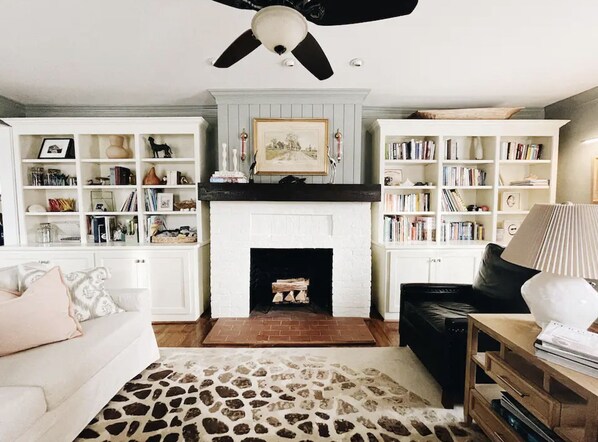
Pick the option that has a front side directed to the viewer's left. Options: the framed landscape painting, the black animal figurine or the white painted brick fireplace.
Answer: the black animal figurine

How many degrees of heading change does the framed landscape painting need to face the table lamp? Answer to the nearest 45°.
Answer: approximately 45° to its left

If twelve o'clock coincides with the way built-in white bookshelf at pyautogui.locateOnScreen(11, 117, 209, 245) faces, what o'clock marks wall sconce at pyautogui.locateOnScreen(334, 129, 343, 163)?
The wall sconce is roughly at 10 o'clock from the built-in white bookshelf.

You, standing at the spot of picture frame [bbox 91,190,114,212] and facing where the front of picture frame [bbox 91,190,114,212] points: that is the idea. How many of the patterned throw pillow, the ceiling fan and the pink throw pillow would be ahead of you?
3

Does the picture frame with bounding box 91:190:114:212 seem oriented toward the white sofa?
yes

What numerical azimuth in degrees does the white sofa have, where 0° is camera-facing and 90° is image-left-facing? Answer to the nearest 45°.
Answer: approximately 315°

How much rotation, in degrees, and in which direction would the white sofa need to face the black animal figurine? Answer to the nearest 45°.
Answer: approximately 90° to its left

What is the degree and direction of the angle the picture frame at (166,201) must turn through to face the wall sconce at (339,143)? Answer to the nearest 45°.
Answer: approximately 45° to its left

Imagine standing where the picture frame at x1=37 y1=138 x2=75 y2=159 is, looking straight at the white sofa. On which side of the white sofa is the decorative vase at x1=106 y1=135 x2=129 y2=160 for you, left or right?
left

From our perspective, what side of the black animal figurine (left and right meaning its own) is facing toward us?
left
